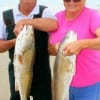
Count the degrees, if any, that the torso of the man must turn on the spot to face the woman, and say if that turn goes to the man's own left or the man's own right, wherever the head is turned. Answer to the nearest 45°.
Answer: approximately 45° to the man's own left

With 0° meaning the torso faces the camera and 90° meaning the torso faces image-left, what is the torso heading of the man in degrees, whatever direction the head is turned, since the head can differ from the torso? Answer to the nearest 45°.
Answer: approximately 0°
